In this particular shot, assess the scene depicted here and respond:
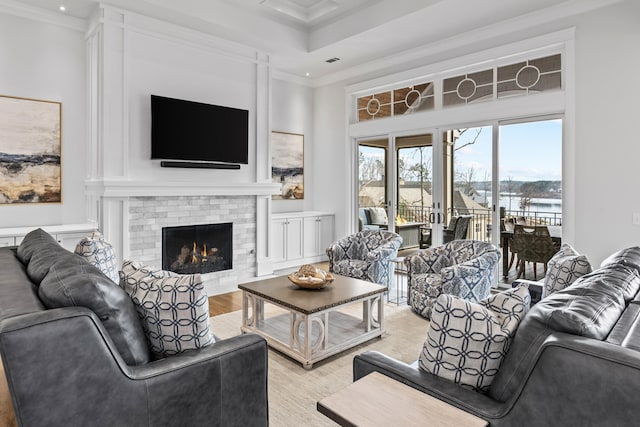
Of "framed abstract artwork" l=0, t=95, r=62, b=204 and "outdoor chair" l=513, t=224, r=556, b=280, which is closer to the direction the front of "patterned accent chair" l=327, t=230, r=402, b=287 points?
the framed abstract artwork

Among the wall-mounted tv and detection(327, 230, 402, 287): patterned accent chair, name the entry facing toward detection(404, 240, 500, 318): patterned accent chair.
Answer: the wall-mounted tv

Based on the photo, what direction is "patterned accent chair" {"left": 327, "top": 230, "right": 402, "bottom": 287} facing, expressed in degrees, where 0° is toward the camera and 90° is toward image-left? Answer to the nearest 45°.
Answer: approximately 45°

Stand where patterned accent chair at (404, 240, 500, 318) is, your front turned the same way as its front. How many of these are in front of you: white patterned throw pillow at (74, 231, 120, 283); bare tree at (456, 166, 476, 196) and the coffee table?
2

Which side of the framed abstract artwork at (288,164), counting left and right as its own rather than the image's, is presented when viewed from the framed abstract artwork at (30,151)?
right
